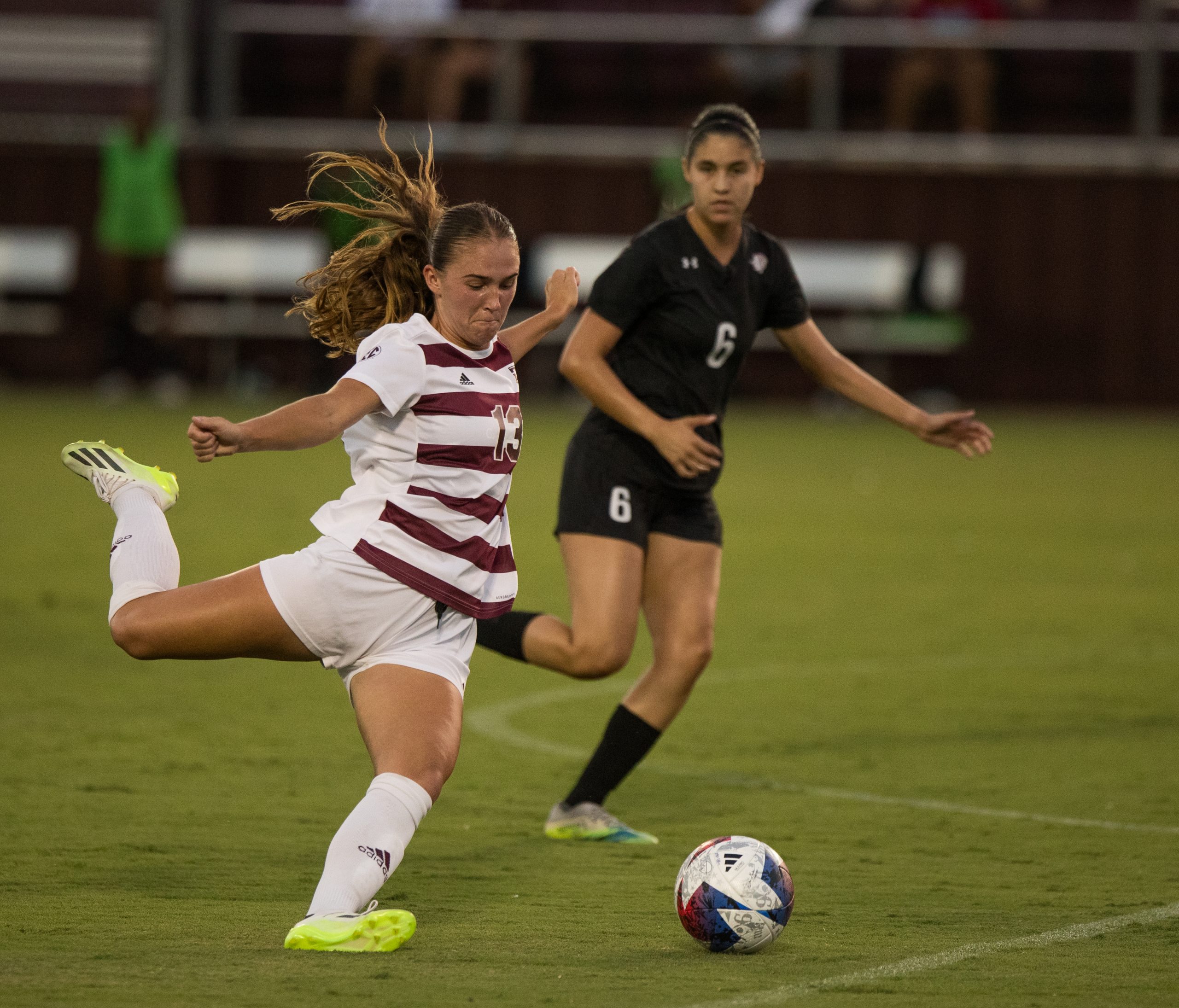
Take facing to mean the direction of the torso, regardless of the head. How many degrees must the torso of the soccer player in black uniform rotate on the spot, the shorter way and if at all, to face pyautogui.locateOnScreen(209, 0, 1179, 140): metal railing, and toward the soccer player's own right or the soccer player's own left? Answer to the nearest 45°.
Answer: approximately 135° to the soccer player's own left

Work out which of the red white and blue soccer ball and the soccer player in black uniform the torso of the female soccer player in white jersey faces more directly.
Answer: the red white and blue soccer ball

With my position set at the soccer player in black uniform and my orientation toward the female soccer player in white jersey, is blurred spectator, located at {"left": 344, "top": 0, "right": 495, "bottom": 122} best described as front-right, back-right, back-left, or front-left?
back-right

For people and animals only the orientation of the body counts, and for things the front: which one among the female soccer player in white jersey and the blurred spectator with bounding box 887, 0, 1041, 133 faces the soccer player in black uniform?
the blurred spectator

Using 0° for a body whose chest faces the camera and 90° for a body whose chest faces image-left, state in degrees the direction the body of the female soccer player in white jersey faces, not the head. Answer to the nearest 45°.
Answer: approximately 315°

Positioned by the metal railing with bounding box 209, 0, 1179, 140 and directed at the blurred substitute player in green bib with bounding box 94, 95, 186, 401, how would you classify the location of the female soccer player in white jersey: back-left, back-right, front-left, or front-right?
front-left

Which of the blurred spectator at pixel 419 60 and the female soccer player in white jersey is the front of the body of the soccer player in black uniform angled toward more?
the female soccer player in white jersey

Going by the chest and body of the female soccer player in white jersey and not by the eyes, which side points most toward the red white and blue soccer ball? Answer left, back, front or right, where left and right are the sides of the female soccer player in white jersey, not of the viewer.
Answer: front

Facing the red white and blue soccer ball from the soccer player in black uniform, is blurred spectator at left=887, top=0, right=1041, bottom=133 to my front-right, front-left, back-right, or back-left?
back-left

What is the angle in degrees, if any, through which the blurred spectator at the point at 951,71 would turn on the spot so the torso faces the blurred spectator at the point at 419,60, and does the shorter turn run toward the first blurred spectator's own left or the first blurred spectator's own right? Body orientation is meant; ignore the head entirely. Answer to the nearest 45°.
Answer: approximately 90° to the first blurred spectator's own right

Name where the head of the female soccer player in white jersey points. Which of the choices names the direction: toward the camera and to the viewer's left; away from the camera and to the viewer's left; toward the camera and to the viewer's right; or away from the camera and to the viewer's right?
toward the camera and to the viewer's right

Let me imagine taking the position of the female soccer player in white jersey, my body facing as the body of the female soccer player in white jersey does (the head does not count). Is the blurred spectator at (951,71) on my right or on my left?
on my left

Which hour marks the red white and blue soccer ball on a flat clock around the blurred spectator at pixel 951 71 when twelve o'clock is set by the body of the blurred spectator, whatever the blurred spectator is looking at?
The red white and blue soccer ball is roughly at 12 o'clock from the blurred spectator.
